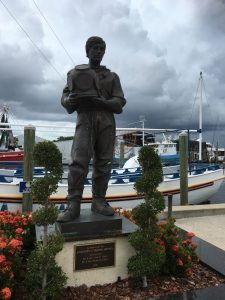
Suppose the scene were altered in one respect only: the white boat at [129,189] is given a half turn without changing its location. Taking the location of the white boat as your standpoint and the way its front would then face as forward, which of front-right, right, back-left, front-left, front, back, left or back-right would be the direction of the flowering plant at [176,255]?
left

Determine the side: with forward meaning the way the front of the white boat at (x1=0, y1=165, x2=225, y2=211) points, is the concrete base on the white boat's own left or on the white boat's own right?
on the white boat's own right

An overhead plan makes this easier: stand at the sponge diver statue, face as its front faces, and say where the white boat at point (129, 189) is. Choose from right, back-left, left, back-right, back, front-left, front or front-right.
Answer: back

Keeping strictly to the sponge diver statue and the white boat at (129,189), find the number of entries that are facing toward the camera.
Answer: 1

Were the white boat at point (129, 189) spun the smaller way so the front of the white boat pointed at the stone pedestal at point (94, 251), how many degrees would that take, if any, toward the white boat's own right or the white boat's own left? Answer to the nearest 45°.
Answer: approximately 90° to the white boat's own right
